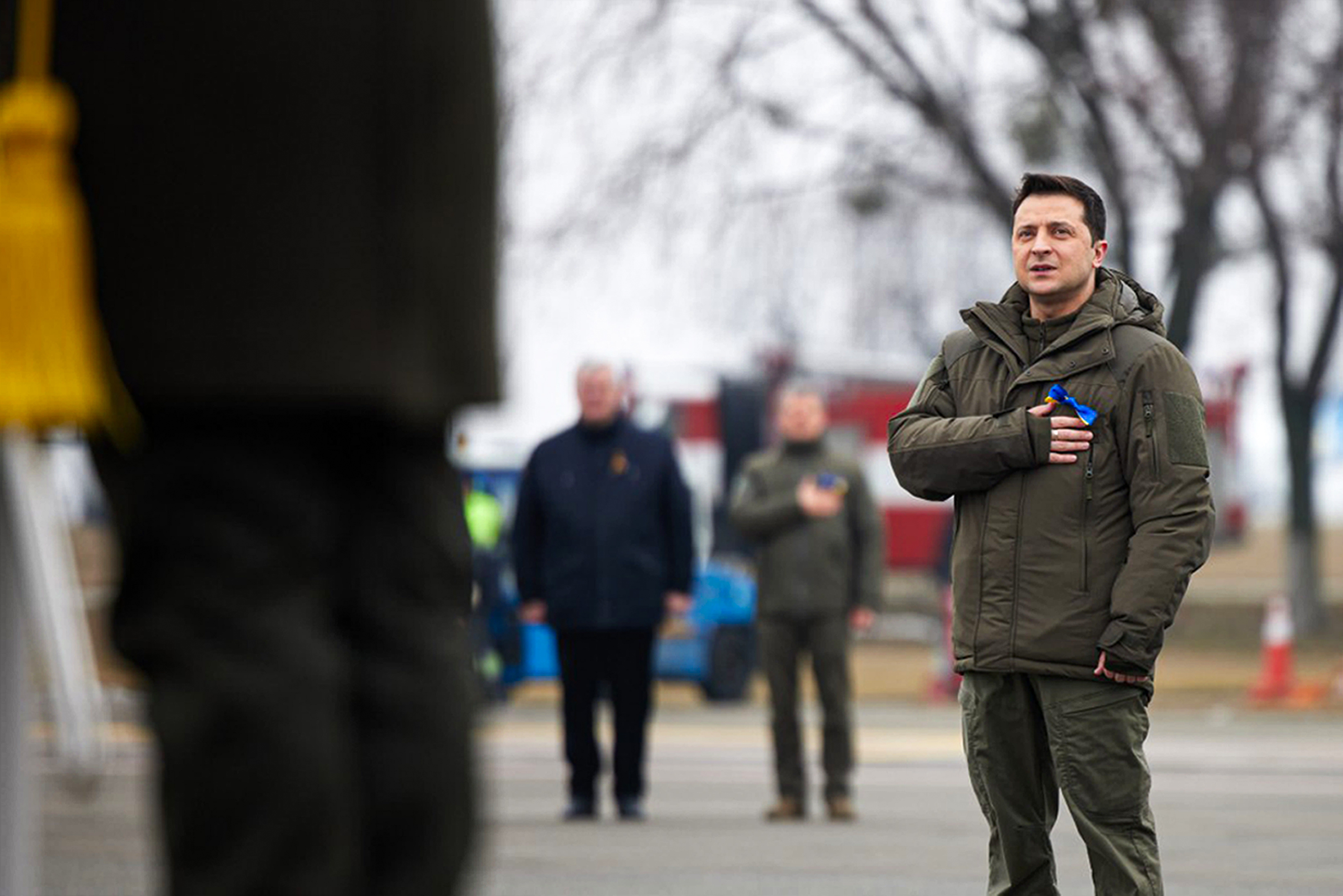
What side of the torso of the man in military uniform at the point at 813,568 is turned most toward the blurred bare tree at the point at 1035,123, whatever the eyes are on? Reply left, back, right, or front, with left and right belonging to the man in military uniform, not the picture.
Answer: back

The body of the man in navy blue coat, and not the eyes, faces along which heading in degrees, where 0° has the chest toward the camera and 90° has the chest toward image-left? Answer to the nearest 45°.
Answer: approximately 0°

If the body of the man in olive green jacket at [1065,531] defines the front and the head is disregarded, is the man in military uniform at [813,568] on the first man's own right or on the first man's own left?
on the first man's own right

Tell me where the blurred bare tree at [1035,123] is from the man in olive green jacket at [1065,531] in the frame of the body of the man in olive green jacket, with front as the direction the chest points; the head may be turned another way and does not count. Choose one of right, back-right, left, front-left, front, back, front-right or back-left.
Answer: back-right

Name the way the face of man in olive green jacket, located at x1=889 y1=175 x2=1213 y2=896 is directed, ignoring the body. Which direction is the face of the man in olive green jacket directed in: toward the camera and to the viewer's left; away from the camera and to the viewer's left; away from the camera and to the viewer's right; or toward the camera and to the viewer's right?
toward the camera and to the viewer's left

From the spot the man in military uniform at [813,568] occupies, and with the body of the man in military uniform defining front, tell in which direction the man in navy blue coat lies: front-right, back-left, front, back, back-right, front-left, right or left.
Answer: right

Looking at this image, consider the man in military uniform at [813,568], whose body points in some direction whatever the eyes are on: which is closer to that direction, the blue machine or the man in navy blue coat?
the man in navy blue coat

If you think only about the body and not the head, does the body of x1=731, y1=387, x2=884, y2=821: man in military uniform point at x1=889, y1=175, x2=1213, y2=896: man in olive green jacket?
yes

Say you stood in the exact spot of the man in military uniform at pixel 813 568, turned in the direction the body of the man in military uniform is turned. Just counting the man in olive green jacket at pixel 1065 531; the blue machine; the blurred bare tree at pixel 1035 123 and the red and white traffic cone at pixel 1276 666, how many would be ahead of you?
1

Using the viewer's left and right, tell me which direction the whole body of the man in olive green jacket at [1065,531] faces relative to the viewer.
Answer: facing the viewer and to the left of the viewer

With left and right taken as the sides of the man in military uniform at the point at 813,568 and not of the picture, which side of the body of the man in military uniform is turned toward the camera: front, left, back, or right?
front
